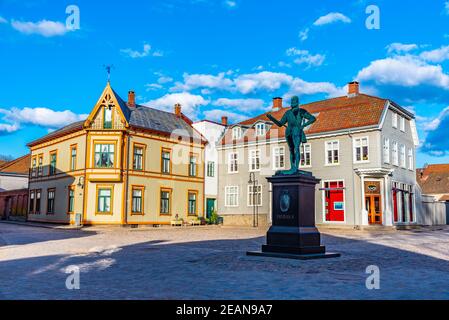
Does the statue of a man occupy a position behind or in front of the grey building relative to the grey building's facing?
in front

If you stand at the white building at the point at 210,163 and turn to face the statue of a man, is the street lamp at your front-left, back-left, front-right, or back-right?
front-left

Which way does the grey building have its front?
toward the camera

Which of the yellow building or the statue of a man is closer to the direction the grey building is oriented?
the statue of a man

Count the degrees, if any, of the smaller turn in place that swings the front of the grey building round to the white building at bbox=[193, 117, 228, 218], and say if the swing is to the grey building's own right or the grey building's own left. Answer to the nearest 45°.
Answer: approximately 135° to the grey building's own right

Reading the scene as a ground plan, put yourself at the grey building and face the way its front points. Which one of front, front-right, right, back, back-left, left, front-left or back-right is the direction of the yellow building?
right

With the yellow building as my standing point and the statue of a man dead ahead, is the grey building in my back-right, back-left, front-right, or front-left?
front-left

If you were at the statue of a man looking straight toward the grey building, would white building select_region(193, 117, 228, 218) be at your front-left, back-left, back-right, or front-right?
front-left
